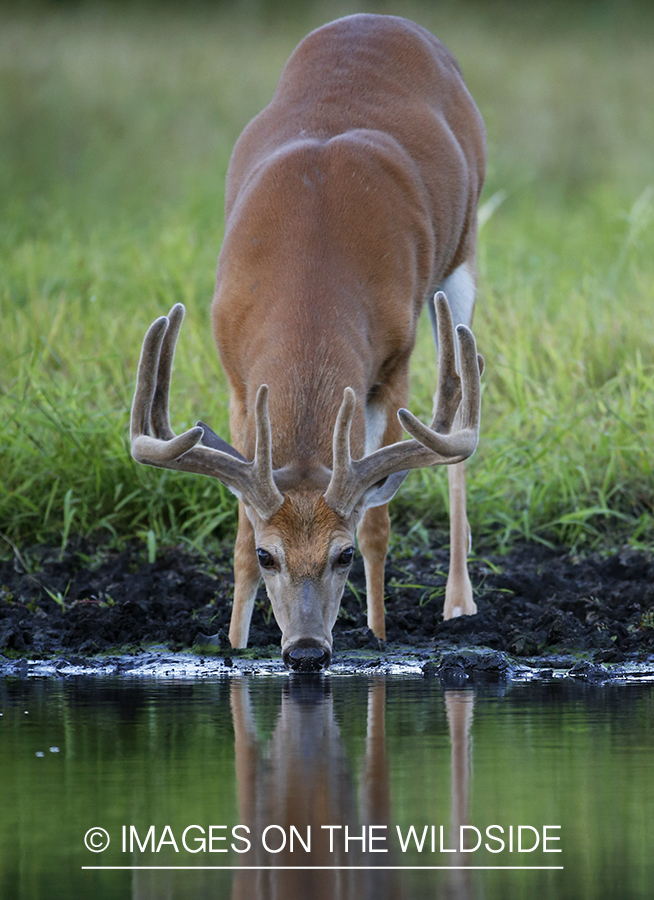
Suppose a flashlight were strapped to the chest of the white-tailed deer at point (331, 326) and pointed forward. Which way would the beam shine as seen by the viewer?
toward the camera
